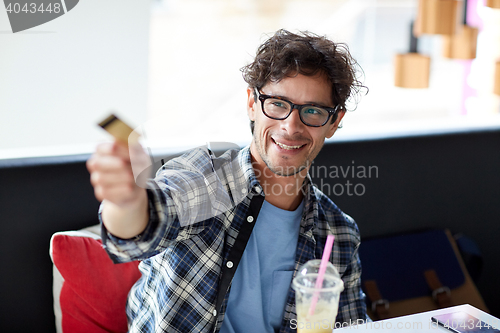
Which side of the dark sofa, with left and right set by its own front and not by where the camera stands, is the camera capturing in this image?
front

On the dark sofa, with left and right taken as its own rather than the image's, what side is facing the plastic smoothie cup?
front

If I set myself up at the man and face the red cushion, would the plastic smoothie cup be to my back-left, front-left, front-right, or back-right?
back-left
